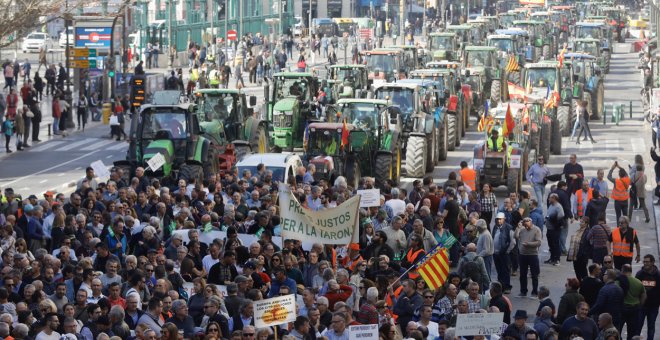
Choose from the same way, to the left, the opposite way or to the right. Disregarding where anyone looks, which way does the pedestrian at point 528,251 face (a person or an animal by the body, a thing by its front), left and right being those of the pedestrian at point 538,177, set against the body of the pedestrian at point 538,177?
the same way

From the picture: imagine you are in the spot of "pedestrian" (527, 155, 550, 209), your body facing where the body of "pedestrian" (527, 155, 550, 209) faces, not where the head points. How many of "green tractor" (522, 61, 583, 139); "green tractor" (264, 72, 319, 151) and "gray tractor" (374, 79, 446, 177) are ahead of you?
0

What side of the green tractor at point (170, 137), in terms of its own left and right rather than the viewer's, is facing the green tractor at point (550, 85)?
back

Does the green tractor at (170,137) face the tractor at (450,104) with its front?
no

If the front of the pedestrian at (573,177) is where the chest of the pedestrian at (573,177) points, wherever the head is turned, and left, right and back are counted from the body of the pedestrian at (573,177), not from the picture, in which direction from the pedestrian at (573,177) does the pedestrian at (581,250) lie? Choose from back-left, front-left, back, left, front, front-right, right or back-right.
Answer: front

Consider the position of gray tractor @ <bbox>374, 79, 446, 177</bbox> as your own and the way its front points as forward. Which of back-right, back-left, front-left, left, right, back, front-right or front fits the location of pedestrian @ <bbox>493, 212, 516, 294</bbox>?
front-left

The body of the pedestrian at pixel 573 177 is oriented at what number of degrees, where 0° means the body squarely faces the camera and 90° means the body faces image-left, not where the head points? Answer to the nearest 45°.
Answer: approximately 0°

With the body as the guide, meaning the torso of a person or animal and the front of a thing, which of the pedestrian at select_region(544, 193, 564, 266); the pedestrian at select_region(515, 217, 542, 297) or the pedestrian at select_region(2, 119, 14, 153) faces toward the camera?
the pedestrian at select_region(515, 217, 542, 297)

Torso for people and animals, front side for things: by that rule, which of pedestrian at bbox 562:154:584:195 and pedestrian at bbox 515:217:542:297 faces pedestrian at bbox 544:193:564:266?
pedestrian at bbox 562:154:584:195

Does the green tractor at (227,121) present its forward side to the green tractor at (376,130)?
no

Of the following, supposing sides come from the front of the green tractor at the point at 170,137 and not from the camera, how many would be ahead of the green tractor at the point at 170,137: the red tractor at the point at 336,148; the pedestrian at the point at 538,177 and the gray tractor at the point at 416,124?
0

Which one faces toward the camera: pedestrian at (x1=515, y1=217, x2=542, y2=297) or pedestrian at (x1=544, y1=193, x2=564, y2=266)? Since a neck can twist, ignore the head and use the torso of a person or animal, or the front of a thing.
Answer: pedestrian at (x1=515, y1=217, x2=542, y2=297)

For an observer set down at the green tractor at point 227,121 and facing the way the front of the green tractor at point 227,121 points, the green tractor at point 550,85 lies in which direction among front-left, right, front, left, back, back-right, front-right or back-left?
back
